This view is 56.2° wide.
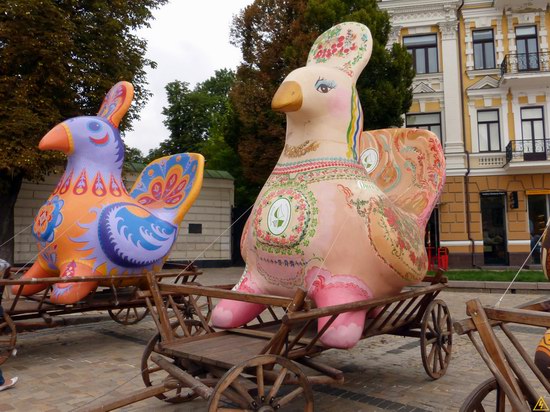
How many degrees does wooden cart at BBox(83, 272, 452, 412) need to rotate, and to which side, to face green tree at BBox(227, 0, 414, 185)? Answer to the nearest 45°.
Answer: approximately 135° to its right

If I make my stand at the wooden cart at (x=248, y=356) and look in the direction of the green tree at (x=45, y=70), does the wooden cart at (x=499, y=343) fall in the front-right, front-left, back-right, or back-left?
back-right

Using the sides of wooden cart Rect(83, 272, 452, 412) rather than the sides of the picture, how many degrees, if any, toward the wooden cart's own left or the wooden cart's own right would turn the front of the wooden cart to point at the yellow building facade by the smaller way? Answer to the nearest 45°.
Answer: approximately 180°

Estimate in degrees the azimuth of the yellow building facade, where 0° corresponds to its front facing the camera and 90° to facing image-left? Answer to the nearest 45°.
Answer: approximately 0°

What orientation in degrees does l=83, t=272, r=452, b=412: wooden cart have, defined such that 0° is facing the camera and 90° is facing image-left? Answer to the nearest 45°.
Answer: approximately 45°

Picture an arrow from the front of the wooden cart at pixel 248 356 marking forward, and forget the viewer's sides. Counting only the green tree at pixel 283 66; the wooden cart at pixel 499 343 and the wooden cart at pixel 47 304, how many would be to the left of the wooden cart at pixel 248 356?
1

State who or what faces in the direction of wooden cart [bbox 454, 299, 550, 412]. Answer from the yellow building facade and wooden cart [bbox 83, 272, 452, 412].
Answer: the yellow building facade
